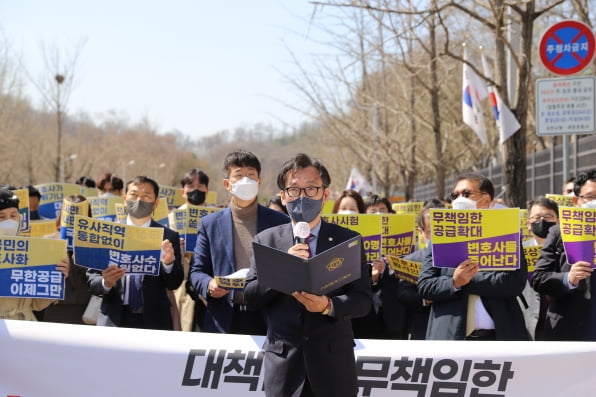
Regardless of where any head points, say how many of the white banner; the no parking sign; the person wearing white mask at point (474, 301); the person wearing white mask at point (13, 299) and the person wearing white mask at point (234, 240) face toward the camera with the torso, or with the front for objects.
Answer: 5

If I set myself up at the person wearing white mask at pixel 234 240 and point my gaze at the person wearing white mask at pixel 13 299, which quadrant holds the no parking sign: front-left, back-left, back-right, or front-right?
back-right

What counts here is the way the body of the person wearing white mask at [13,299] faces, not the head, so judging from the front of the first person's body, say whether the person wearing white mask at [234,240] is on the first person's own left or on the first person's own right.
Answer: on the first person's own left

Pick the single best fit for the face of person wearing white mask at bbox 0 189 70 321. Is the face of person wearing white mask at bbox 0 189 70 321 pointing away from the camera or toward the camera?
toward the camera

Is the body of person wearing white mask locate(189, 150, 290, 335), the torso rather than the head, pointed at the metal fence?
no

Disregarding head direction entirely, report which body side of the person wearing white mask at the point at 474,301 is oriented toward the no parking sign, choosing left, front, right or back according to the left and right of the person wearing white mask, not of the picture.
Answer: back

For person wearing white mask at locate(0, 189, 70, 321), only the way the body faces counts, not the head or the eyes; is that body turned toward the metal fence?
no

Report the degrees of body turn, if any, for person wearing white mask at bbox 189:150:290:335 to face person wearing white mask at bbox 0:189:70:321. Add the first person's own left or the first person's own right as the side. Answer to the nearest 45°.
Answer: approximately 90° to the first person's own right

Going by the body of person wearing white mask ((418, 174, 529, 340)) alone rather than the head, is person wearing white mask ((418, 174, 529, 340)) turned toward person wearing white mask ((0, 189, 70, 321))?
no

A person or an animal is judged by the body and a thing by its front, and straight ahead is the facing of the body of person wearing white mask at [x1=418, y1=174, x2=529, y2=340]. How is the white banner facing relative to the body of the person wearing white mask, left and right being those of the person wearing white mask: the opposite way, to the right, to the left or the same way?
the same way

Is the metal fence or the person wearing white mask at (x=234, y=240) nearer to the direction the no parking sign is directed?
the person wearing white mask

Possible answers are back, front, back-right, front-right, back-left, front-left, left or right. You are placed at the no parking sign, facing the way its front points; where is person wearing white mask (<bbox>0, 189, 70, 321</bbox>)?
front-right

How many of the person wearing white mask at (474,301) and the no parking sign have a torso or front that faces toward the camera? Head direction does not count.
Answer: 2

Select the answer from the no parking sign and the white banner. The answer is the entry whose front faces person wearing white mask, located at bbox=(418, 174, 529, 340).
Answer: the no parking sign

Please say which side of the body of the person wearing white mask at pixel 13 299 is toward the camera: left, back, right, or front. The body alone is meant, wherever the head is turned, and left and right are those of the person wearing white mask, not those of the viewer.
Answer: front

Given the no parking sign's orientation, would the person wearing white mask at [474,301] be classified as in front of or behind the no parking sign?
in front

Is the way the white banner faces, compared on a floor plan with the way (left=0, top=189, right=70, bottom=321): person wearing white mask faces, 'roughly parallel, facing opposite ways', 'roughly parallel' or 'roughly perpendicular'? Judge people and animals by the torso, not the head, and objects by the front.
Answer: roughly parallel
